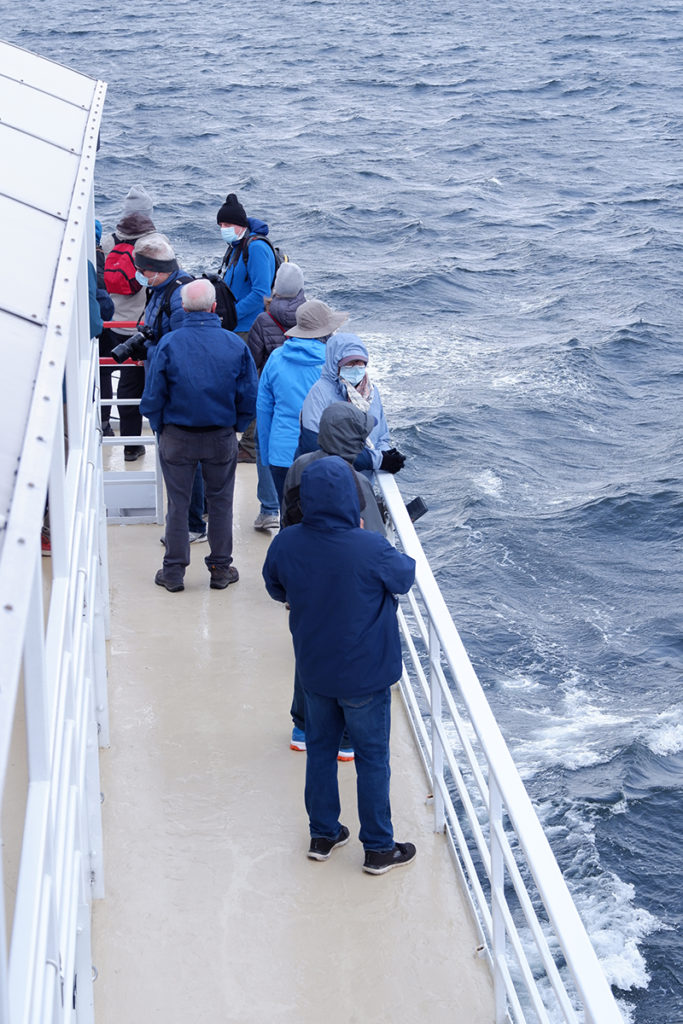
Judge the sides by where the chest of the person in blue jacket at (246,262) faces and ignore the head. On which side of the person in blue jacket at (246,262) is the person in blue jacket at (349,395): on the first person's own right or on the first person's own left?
on the first person's own left

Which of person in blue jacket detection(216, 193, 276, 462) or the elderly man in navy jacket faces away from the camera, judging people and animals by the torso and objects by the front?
the elderly man in navy jacket

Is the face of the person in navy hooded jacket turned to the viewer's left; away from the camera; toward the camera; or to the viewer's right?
away from the camera

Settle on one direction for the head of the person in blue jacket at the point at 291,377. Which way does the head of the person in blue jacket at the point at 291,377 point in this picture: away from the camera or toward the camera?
away from the camera

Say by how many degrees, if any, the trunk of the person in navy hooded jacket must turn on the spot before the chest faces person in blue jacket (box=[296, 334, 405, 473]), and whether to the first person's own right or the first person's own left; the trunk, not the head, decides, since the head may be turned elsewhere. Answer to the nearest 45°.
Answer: approximately 45° to the first person's own left

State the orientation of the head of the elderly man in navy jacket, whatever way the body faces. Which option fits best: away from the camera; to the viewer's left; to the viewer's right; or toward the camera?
away from the camera

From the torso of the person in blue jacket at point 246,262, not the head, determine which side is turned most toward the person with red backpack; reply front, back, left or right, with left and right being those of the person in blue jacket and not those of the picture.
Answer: right

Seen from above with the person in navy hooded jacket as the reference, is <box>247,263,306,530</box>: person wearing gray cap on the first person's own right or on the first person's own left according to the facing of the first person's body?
on the first person's own left

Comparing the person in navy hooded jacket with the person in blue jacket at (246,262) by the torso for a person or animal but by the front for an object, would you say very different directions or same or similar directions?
very different directions

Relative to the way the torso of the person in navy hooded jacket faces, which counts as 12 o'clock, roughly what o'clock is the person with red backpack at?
The person with red backpack is roughly at 10 o'clock from the person in navy hooded jacket.

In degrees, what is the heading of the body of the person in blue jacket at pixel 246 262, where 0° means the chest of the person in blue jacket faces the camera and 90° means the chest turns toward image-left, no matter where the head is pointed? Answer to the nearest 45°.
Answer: approximately 45°

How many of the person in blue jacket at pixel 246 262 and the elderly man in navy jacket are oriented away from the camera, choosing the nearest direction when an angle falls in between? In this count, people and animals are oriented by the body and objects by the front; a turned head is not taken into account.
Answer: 1

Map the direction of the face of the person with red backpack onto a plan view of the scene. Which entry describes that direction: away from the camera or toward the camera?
away from the camera

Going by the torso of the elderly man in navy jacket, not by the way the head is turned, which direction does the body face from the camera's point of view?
away from the camera

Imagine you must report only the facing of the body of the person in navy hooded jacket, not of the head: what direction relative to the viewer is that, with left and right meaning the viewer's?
facing away from the viewer and to the right of the viewer
